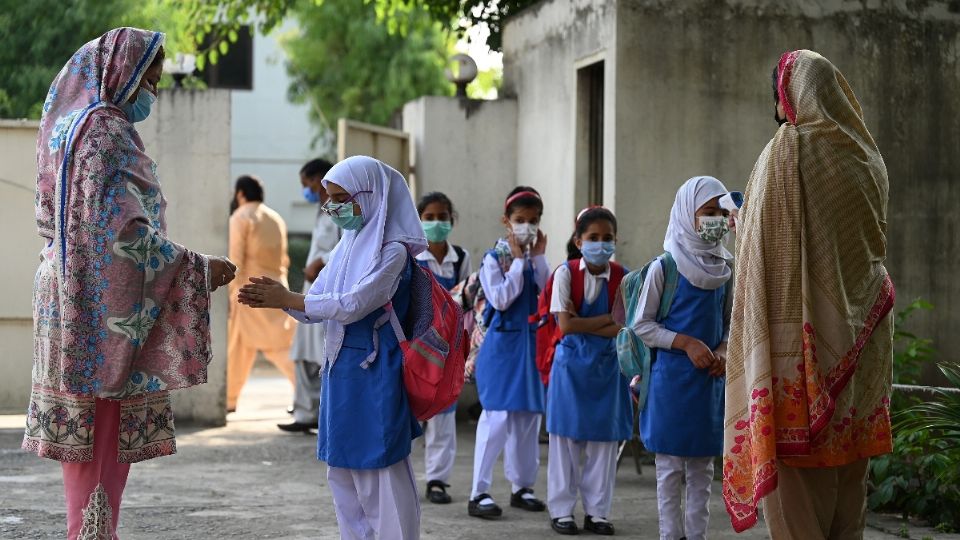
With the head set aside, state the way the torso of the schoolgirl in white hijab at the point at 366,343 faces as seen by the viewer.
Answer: to the viewer's left

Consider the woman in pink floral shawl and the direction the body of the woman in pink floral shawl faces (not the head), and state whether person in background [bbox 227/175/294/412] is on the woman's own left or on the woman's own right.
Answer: on the woman's own left

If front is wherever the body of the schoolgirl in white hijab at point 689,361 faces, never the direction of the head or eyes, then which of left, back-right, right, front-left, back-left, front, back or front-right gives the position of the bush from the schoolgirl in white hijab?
left

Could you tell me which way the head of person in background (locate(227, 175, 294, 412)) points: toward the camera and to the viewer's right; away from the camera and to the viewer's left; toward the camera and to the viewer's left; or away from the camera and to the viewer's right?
away from the camera and to the viewer's left

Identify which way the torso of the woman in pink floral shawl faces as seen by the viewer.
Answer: to the viewer's right

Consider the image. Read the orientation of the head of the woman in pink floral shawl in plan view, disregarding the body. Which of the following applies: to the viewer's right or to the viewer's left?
to the viewer's right
